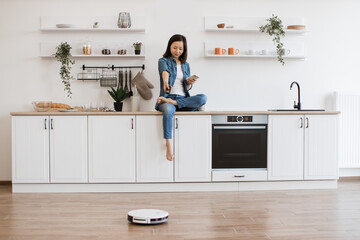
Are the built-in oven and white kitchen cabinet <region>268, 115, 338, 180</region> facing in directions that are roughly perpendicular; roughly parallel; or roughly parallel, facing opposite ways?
roughly parallel

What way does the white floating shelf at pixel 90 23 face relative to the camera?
toward the camera

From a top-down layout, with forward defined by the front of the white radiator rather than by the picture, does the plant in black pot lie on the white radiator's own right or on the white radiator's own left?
on the white radiator's own right

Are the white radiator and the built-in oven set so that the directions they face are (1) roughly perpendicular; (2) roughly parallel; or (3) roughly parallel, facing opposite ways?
roughly parallel

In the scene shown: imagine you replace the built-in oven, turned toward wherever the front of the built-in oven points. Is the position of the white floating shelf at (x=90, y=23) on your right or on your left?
on your right

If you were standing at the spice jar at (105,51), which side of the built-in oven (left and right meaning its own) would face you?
right

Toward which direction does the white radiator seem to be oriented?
toward the camera

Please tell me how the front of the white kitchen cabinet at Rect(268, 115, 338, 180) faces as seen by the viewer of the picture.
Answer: facing the viewer

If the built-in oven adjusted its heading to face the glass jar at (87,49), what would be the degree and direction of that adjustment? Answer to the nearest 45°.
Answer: approximately 90° to its right

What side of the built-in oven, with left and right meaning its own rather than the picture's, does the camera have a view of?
front

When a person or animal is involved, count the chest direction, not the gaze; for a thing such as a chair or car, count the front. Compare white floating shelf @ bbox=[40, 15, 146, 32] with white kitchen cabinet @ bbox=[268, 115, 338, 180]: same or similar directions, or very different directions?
same or similar directions

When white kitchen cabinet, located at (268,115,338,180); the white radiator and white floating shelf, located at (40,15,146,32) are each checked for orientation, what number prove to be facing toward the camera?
3

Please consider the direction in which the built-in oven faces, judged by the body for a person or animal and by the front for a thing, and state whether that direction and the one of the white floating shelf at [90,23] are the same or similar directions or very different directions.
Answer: same or similar directions
